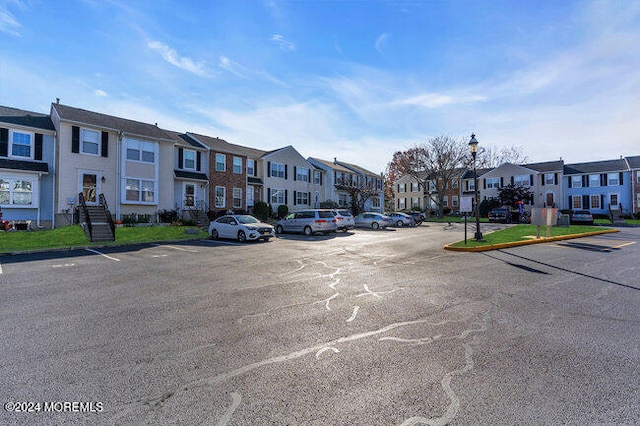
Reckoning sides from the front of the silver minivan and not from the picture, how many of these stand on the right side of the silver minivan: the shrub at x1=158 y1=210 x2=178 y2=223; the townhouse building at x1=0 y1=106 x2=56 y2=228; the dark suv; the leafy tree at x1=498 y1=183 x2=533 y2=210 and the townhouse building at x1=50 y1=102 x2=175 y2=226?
2

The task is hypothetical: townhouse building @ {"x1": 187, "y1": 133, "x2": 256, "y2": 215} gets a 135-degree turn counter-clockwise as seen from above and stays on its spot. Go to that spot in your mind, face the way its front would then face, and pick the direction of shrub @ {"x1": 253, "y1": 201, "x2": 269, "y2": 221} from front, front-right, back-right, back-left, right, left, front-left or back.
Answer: right

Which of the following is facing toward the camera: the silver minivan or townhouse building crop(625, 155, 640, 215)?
the townhouse building

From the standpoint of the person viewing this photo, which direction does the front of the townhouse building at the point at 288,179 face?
facing the viewer and to the right of the viewer

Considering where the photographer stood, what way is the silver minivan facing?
facing away from the viewer and to the left of the viewer

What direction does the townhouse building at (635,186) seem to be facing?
toward the camera

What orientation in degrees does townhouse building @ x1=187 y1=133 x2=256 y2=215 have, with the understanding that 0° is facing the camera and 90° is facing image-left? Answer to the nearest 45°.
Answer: approximately 315°

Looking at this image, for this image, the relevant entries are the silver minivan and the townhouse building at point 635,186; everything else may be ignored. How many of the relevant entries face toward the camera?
1

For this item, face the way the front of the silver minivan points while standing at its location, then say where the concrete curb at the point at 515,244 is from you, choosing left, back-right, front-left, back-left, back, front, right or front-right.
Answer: back

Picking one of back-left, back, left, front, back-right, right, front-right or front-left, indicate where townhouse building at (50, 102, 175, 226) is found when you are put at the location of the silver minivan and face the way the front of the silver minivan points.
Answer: front-left

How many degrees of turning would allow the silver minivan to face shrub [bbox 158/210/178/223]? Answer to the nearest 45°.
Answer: approximately 45° to its left

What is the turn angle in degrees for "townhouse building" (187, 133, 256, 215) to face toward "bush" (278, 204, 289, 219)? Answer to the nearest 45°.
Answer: approximately 90° to its left

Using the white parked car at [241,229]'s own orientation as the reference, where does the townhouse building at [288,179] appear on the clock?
The townhouse building is roughly at 8 o'clock from the white parked car.

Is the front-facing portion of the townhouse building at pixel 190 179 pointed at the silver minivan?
yes

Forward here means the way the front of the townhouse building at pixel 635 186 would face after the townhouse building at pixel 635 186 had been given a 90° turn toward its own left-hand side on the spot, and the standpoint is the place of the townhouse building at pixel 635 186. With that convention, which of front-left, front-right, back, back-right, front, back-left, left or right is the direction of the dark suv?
back-right

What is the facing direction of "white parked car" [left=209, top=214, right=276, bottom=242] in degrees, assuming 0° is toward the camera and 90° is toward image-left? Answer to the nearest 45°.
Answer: approximately 315°

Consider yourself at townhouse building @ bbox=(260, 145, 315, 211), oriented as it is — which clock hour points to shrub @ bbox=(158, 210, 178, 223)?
The shrub is roughly at 3 o'clock from the townhouse building.
